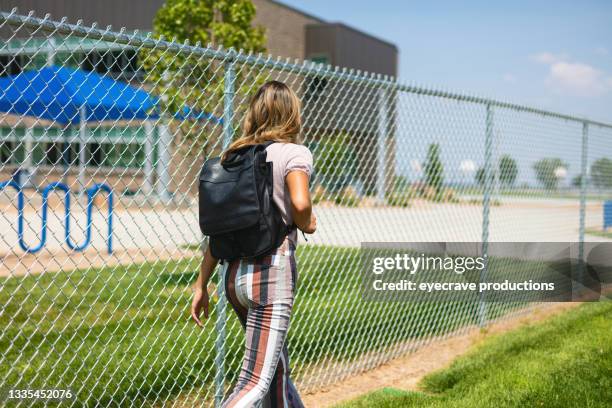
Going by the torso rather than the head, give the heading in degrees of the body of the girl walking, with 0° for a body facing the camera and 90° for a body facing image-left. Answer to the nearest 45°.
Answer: approximately 225°

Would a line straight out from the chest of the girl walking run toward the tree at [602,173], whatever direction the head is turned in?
yes

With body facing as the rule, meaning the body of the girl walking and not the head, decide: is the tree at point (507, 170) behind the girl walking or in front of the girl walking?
in front

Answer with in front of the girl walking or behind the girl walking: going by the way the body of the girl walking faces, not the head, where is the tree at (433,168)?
in front
